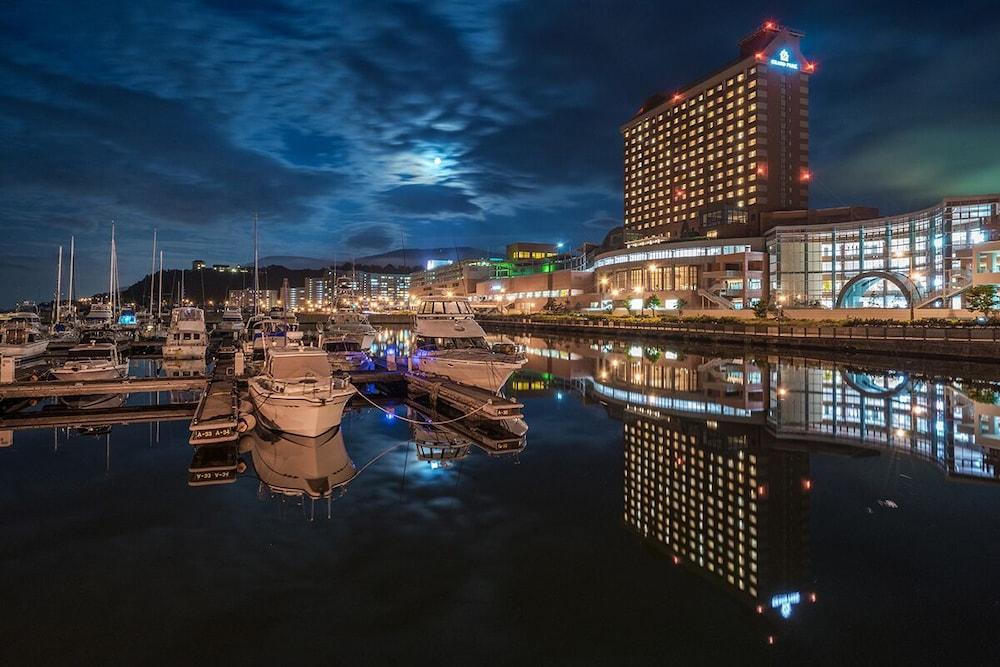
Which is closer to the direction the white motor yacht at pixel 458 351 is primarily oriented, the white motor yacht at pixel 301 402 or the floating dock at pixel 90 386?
the white motor yacht

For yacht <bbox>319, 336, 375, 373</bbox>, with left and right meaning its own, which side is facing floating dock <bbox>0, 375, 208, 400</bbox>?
right

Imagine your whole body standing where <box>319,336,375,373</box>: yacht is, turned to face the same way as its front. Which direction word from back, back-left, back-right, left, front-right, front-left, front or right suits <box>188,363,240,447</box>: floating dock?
front-right

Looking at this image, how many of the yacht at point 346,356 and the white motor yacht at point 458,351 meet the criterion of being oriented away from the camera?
0

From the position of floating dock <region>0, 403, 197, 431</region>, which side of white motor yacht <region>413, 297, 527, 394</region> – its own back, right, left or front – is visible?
right

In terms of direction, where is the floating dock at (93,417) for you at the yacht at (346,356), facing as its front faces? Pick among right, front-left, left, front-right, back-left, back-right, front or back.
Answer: right

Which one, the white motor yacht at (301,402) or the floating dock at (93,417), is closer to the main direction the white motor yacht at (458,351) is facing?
the white motor yacht

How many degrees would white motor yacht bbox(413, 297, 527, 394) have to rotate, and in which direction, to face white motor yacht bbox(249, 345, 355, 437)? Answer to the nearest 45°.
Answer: approximately 90° to its right

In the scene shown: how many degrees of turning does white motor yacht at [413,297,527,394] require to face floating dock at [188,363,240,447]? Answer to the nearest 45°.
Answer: approximately 90° to its right

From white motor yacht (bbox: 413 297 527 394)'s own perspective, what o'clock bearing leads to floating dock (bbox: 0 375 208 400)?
The floating dock is roughly at 4 o'clock from the white motor yacht.

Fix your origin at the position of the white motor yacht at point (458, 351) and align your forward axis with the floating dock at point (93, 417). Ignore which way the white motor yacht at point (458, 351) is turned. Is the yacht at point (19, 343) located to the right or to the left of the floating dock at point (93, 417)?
right

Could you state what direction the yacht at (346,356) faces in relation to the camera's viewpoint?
facing the viewer and to the right of the viewer
